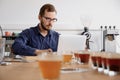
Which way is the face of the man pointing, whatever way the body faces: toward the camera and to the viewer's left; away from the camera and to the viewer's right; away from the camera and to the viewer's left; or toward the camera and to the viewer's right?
toward the camera and to the viewer's right

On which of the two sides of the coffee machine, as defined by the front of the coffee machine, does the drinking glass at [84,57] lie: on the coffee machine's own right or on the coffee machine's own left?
on the coffee machine's own right

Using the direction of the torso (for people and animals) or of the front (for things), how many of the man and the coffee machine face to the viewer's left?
0

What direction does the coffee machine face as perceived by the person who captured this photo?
facing the viewer and to the right of the viewer

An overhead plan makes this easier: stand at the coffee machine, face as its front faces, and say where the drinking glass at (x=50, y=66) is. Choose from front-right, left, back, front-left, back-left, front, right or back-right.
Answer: front-right

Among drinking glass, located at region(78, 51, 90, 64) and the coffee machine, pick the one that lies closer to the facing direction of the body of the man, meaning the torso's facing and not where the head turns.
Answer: the drinking glass

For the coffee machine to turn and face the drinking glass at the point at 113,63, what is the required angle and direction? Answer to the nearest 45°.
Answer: approximately 45° to its right

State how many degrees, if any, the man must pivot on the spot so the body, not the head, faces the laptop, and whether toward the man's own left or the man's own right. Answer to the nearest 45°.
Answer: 0° — they already face it

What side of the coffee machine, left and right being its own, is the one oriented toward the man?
right
